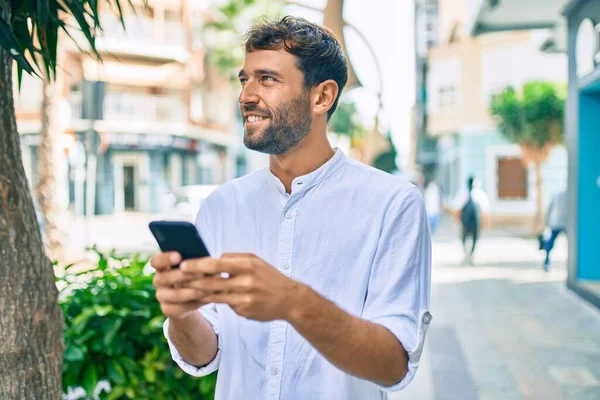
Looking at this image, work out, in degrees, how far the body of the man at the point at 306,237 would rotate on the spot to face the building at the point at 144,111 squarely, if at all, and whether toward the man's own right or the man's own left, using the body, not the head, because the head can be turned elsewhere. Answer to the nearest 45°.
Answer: approximately 135° to the man's own right

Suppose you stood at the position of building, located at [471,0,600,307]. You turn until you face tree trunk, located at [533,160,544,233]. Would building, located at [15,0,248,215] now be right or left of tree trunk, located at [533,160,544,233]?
left

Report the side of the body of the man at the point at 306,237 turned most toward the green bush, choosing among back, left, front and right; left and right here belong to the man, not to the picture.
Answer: right

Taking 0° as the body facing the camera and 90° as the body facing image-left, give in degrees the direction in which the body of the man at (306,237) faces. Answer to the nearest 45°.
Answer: approximately 45°

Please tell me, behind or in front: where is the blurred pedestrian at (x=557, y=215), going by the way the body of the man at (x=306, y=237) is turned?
behind
